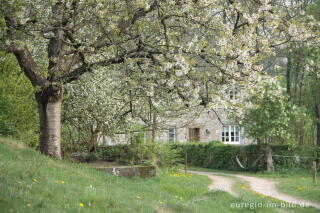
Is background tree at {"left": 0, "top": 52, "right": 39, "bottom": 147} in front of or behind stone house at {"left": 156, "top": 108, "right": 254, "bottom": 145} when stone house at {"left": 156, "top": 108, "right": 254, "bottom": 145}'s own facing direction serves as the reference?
in front

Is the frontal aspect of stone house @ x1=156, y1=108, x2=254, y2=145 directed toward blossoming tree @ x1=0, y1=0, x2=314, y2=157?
yes

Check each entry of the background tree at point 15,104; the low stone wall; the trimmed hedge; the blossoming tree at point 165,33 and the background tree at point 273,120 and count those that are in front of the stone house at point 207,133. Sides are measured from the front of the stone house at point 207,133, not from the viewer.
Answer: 5

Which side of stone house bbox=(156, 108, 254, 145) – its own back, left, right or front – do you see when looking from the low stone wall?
front

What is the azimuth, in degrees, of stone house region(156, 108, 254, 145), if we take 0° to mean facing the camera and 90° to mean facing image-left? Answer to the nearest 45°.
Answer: approximately 0°

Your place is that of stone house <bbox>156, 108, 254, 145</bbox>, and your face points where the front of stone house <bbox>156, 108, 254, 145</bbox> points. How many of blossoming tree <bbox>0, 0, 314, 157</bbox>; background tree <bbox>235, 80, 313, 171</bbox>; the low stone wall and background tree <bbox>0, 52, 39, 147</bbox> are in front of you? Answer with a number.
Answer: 4

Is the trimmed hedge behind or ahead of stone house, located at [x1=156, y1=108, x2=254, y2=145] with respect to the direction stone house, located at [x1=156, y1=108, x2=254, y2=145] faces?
ahead
